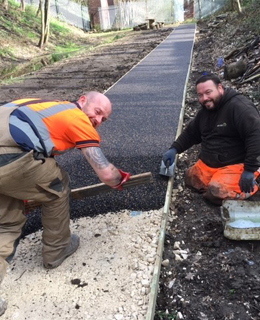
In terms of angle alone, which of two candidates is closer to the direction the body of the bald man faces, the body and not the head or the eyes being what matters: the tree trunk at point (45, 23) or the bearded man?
the bearded man

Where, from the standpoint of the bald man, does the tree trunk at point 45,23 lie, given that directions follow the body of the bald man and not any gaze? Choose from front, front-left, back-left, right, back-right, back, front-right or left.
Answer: left

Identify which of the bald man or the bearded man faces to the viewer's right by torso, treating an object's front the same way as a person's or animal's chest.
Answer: the bald man

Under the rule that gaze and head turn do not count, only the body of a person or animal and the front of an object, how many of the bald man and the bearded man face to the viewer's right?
1

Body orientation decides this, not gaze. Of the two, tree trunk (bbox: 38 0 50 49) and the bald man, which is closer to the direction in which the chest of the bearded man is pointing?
the bald man

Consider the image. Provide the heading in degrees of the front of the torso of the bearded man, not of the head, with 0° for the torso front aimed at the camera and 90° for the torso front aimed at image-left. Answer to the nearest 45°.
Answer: approximately 45°

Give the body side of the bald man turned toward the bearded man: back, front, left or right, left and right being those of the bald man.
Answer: front

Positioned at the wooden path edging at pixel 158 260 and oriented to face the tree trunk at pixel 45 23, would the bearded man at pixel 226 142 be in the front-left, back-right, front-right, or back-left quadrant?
front-right

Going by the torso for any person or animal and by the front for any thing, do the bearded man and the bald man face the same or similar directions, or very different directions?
very different directions

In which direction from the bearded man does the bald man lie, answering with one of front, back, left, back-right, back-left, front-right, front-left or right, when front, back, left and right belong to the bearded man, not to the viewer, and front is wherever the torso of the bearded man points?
front

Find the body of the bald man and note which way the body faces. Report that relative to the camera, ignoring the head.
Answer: to the viewer's right
